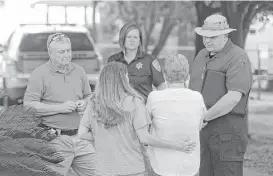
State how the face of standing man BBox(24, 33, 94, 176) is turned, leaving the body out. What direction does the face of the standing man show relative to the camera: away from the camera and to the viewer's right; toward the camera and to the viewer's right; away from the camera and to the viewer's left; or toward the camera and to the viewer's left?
toward the camera and to the viewer's right

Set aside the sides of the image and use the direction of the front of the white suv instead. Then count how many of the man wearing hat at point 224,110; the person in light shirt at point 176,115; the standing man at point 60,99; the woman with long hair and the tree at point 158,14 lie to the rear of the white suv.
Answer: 4

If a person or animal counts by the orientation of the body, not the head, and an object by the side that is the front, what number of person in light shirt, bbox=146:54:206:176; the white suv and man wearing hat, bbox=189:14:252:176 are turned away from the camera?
2

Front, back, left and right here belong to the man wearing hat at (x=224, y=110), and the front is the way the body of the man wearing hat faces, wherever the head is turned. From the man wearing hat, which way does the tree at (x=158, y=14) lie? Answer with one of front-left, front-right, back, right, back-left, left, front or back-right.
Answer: back-right

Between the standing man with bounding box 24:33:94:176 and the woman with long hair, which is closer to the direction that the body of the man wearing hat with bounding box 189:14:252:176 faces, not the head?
the woman with long hair

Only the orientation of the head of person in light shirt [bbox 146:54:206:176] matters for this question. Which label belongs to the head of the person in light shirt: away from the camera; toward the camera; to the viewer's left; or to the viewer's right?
away from the camera

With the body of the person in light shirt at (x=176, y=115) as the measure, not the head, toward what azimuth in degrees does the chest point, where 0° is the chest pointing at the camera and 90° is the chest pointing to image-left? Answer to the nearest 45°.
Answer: approximately 180°

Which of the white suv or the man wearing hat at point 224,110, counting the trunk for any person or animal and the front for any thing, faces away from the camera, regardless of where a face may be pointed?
the white suv

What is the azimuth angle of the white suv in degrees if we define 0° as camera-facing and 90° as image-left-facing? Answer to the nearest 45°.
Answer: approximately 180°

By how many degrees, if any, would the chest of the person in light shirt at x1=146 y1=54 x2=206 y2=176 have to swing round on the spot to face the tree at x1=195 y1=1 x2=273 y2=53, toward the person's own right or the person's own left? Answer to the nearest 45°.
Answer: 0° — they already face it

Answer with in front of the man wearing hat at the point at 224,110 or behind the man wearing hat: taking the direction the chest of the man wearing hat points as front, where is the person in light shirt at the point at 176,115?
in front

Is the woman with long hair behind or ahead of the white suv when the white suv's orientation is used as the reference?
behind

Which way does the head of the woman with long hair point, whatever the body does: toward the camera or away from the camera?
away from the camera

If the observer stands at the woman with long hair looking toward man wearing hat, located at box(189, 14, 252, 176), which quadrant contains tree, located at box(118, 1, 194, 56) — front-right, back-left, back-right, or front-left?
front-left

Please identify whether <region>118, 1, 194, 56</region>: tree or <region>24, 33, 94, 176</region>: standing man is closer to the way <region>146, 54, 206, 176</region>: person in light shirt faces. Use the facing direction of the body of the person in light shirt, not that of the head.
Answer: the tree
